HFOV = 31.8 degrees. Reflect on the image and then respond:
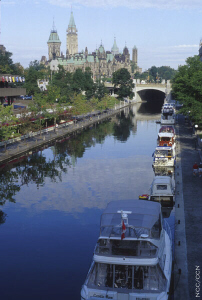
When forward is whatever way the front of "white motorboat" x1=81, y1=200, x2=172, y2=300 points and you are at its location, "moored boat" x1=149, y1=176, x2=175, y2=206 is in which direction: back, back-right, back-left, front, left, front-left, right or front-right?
front

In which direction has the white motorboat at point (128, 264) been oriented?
away from the camera

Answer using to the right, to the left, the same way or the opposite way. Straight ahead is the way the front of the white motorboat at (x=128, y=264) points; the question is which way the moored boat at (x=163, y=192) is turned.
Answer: the same way

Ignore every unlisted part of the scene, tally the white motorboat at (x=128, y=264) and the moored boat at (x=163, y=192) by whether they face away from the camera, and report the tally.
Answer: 2

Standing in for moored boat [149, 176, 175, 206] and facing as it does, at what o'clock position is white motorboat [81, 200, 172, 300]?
The white motorboat is roughly at 6 o'clock from the moored boat.

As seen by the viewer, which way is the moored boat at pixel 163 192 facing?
away from the camera
